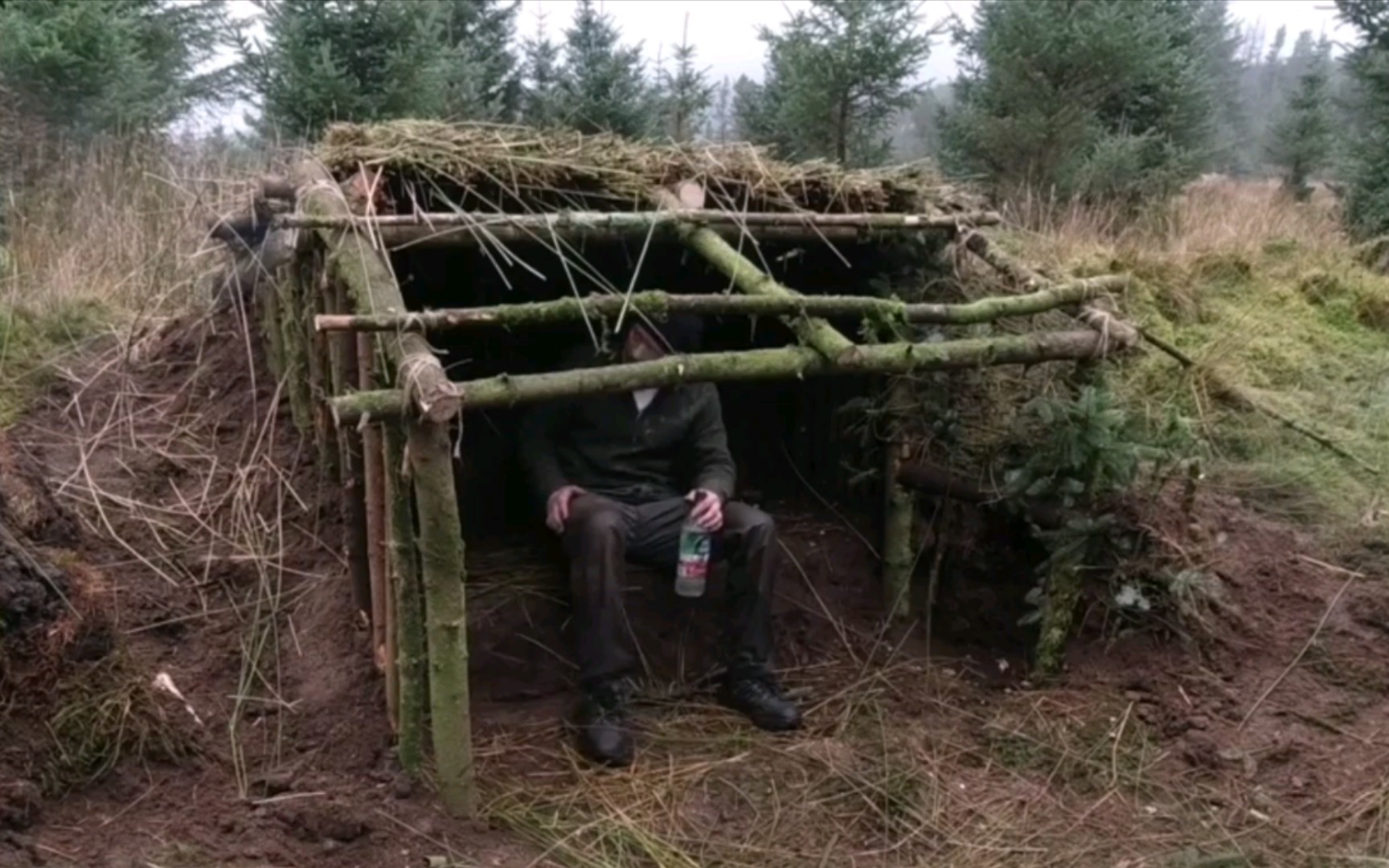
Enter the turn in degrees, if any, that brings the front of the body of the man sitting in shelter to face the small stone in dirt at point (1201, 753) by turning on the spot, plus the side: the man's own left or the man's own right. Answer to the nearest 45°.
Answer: approximately 90° to the man's own left

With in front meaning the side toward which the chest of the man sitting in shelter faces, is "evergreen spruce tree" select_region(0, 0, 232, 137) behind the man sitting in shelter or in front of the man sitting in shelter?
behind

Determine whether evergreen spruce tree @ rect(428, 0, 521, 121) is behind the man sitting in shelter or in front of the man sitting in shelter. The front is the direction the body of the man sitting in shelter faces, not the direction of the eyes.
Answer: behind

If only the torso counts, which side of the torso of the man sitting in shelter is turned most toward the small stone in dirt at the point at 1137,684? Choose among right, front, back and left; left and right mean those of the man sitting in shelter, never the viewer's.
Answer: left

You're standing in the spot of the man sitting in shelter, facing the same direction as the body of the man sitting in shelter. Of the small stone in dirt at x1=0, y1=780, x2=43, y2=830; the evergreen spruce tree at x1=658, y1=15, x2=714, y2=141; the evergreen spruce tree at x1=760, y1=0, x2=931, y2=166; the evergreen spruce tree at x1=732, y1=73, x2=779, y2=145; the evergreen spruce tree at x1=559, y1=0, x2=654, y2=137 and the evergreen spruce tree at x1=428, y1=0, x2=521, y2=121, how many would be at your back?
5

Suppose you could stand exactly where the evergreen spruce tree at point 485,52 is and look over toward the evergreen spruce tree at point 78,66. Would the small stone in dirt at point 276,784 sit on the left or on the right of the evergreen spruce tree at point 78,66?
left

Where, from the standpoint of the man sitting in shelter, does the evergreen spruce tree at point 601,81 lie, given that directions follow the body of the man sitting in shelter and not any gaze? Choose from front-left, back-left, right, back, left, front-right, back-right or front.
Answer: back

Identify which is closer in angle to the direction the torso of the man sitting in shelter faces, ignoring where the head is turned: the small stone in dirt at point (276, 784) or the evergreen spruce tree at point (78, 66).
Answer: the small stone in dirt

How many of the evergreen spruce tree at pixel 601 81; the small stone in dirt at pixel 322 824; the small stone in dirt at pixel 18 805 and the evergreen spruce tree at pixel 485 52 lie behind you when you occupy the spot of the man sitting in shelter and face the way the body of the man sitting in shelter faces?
2

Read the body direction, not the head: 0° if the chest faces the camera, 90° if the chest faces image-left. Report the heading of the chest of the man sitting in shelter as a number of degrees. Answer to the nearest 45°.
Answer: approximately 0°

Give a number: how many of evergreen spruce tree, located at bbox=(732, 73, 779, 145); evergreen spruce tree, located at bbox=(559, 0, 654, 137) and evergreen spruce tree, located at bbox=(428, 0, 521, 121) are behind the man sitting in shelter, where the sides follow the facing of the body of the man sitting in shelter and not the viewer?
3

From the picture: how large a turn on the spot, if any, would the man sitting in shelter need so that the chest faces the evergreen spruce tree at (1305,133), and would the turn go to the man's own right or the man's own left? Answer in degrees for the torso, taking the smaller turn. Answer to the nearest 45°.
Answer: approximately 135° to the man's own left

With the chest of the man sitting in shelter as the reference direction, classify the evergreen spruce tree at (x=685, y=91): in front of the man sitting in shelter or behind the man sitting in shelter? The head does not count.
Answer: behind

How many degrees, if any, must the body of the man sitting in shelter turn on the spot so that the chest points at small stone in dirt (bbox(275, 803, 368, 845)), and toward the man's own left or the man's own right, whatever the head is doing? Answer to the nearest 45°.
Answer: approximately 45° to the man's own right

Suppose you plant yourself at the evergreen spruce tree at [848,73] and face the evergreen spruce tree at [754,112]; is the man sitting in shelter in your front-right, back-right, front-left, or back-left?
back-left
